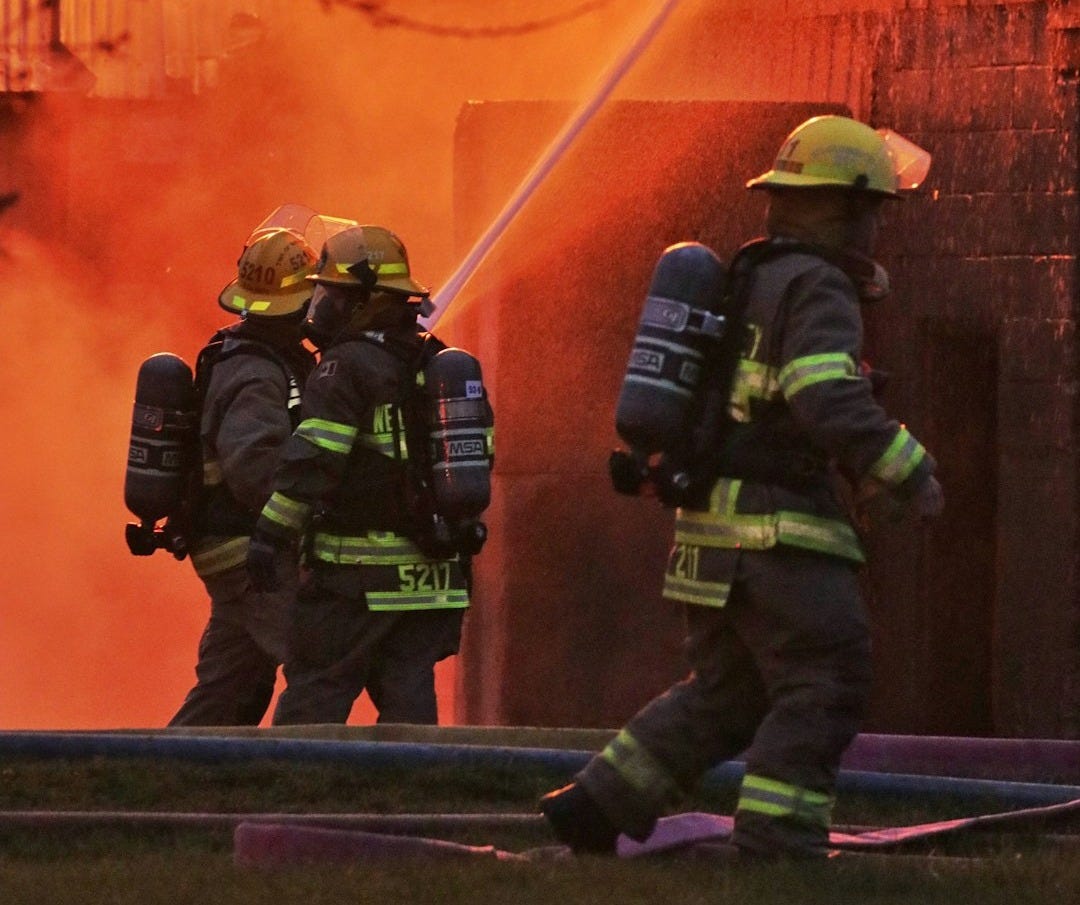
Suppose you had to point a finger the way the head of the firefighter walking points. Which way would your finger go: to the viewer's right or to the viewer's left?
to the viewer's right

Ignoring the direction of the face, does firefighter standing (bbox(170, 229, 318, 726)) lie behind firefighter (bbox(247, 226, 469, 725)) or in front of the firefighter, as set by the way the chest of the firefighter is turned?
in front

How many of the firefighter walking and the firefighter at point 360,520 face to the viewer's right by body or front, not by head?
1

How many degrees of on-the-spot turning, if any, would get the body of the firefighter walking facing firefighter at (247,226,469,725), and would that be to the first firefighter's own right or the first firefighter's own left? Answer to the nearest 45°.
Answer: approximately 135° to the first firefighter's own left

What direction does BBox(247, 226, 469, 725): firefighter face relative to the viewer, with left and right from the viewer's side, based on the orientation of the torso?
facing away from the viewer and to the left of the viewer

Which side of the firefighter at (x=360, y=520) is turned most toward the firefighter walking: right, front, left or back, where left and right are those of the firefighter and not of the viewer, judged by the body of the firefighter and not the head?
back

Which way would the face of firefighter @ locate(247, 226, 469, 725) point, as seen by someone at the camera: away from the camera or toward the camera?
away from the camera

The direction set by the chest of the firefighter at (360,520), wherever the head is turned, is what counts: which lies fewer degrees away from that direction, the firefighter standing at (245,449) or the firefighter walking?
the firefighter standing

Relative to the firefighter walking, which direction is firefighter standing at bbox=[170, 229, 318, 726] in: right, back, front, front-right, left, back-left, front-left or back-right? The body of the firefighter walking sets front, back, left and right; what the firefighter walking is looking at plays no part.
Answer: back-left

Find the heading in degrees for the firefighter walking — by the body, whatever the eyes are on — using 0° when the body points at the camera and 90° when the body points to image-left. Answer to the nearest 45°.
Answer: approximately 270°

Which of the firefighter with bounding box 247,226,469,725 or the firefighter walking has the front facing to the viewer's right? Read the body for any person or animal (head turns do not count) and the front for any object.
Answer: the firefighter walking
